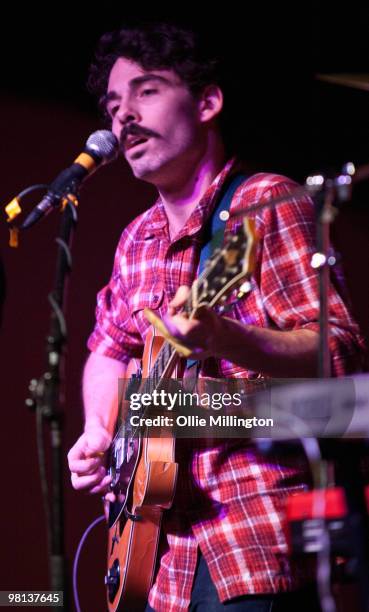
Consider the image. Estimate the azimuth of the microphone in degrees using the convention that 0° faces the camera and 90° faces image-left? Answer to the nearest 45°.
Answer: approximately 270°

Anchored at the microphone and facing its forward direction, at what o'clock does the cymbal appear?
The cymbal is roughly at 11 o'clock from the microphone.

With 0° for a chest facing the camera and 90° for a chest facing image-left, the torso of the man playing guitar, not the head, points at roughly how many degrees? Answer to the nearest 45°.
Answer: approximately 45°
